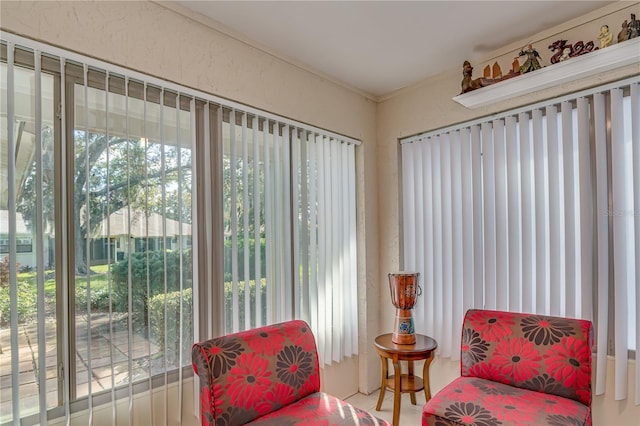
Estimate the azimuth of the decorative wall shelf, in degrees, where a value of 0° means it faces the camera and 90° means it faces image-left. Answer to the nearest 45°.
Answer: approximately 45°

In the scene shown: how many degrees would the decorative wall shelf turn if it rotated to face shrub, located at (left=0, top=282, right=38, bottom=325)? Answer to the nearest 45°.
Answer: approximately 90° to its right
